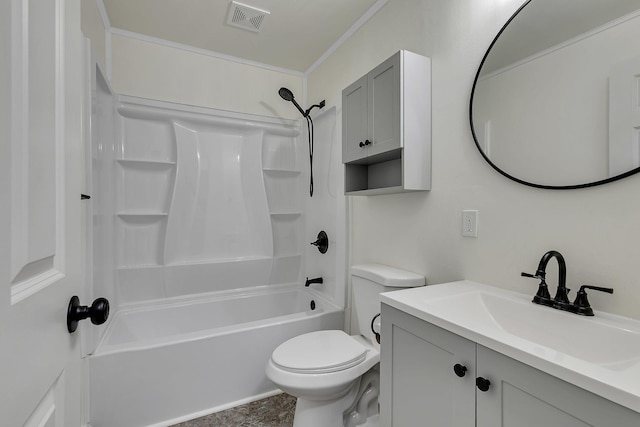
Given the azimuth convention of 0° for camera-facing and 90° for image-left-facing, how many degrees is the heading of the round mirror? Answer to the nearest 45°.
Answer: approximately 45°

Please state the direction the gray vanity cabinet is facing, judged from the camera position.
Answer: facing the viewer and to the left of the viewer

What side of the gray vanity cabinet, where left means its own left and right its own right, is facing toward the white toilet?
right

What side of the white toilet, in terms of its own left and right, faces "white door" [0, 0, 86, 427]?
front

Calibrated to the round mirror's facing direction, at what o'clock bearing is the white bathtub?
The white bathtub is roughly at 1 o'clock from the round mirror.

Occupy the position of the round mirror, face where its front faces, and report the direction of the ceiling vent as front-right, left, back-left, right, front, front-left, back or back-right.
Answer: front-right

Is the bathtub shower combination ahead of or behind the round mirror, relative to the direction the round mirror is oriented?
ahead
